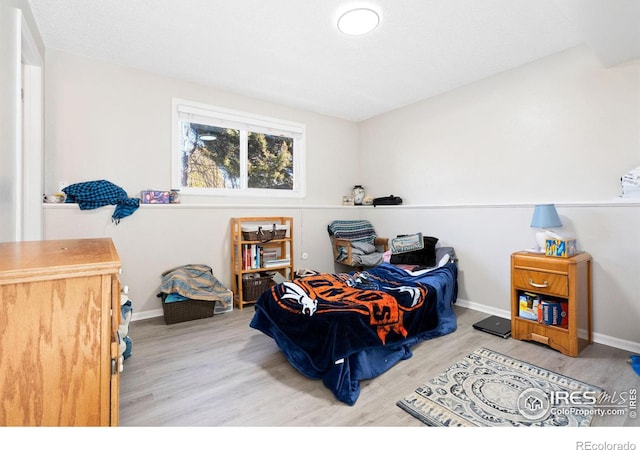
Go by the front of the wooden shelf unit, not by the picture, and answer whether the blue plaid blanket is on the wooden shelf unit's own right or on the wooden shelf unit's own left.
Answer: on the wooden shelf unit's own right

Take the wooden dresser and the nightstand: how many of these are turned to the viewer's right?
1

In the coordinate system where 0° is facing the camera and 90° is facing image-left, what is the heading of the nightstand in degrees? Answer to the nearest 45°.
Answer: approximately 45°

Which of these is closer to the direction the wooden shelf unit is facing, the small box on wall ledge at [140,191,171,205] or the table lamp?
the table lamp

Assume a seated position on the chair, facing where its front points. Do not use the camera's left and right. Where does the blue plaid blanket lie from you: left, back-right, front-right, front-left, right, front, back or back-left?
right

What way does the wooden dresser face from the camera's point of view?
to the viewer's right

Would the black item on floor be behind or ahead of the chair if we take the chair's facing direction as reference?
ahead

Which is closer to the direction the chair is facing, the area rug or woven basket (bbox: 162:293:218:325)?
the area rug

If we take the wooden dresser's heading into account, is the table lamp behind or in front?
in front

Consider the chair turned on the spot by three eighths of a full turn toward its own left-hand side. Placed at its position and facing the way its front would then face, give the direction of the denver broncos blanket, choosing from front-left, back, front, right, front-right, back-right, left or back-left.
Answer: back

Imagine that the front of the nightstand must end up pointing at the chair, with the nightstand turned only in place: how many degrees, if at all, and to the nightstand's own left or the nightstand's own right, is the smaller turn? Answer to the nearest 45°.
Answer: approximately 45° to the nightstand's own right

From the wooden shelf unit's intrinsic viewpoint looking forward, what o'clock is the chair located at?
The chair is roughly at 10 o'clock from the wooden shelf unit.

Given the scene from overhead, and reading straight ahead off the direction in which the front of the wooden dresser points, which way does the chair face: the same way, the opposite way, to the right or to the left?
to the right

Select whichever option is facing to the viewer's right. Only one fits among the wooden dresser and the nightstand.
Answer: the wooden dresser

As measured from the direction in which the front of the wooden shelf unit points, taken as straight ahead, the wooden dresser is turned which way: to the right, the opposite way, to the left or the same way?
to the left
